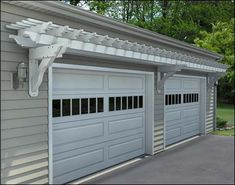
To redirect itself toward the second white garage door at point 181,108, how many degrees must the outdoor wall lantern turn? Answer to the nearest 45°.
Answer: approximately 90° to its left

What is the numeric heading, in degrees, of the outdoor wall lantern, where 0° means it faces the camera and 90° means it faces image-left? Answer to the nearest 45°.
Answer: approximately 315°

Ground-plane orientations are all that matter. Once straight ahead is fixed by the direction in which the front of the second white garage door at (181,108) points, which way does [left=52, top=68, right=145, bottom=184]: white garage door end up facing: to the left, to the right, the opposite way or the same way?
the same way

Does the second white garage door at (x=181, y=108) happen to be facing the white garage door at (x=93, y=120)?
no

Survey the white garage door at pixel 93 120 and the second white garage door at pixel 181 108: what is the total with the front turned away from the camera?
0

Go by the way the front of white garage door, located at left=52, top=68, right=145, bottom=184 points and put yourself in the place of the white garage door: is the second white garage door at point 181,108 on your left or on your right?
on your left

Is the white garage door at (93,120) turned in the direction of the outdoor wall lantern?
no

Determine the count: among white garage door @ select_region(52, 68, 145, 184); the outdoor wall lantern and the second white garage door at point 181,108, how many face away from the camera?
0

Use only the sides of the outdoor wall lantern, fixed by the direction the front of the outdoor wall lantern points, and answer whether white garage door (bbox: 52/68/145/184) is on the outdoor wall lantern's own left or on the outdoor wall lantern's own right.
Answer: on the outdoor wall lantern's own left

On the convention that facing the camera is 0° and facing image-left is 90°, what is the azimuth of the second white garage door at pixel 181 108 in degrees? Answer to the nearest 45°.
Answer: approximately 315°

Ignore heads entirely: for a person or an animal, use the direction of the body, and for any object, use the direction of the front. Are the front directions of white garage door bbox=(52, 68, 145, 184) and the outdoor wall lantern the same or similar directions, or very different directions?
same or similar directions

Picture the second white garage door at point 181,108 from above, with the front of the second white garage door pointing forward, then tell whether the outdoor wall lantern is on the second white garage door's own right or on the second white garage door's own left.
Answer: on the second white garage door's own right
